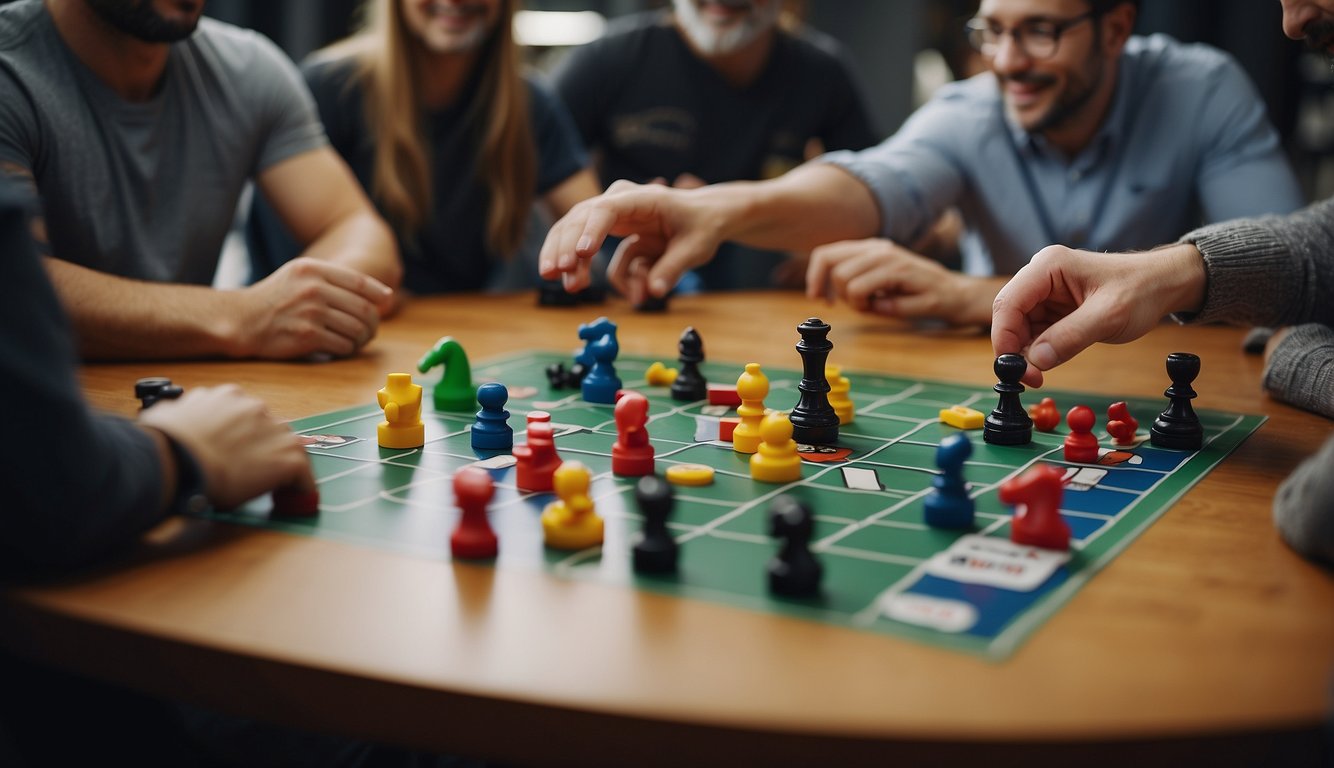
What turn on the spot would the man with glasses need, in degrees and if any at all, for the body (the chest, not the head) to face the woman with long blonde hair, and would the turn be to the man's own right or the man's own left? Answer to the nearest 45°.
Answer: approximately 45° to the man's own right

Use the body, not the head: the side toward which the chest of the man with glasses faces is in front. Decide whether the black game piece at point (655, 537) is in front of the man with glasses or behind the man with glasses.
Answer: in front

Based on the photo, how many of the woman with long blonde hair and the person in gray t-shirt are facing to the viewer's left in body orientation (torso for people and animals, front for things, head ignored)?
0

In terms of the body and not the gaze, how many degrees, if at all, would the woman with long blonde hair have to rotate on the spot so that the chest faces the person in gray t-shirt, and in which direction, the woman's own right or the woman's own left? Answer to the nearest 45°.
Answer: approximately 45° to the woman's own right

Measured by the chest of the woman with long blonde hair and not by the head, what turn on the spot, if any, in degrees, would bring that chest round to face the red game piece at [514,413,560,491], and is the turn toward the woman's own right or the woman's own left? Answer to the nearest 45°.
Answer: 0° — they already face it

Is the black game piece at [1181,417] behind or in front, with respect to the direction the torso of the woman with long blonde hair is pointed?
in front

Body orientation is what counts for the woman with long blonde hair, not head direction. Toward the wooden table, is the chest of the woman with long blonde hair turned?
yes

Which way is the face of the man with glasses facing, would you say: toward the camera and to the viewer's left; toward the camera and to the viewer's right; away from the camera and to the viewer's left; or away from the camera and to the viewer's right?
toward the camera and to the viewer's left

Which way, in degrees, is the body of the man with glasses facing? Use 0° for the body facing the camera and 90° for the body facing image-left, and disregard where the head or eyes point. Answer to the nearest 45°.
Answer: approximately 45°

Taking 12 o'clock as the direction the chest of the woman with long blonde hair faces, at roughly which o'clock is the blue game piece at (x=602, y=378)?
The blue game piece is roughly at 12 o'clock from the woman with long blonde hair.

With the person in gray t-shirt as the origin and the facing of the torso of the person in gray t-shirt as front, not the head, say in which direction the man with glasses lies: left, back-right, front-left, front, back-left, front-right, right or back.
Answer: front-left

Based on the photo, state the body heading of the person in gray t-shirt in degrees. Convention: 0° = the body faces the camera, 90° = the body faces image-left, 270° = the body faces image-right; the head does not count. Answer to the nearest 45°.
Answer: approximately 315°
